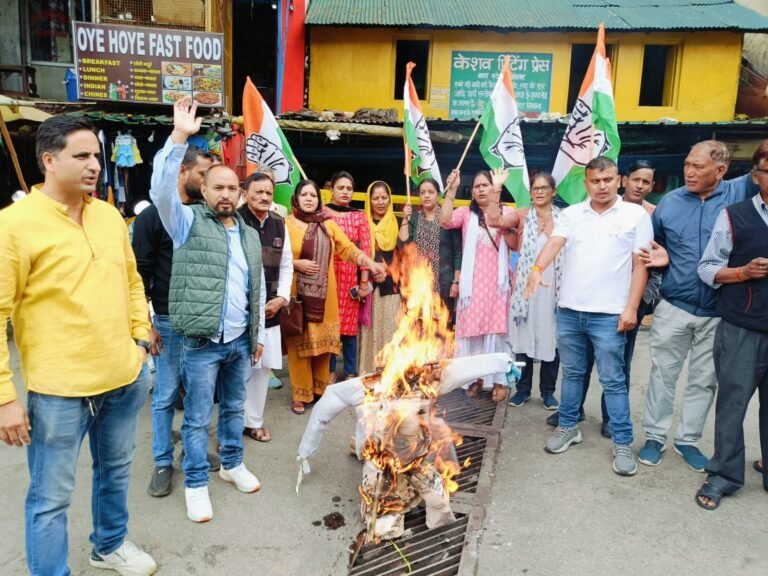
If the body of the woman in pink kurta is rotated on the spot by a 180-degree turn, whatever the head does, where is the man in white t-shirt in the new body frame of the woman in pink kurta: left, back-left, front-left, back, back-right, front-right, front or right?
back-right

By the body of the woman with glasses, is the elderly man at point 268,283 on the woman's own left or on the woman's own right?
on the woman's own right

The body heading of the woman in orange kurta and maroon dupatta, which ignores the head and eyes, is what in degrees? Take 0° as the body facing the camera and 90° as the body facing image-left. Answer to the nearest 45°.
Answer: approximately 0°

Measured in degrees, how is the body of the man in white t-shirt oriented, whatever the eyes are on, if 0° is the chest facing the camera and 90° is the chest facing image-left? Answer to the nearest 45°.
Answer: approximately 0°

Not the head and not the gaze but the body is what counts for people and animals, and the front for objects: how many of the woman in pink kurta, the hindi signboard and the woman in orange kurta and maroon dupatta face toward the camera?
3

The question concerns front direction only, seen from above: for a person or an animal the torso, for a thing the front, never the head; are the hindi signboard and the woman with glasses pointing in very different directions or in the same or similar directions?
same or similar directions

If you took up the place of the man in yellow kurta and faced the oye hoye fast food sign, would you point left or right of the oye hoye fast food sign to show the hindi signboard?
right

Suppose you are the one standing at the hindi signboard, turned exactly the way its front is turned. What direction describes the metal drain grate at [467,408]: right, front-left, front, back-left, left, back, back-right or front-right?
front

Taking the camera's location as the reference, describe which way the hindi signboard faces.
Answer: facing the viewer

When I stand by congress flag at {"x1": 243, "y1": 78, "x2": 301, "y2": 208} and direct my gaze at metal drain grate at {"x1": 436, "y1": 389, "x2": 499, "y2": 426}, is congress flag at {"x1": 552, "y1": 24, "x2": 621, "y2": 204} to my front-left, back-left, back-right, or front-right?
front-left

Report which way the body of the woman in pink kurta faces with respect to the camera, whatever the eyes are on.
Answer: toward the camera

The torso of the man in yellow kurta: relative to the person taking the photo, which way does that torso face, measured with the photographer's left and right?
facing the viewer and to the right of the viewer

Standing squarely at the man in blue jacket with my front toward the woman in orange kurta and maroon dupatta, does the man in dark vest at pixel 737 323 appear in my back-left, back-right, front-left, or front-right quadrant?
back-left

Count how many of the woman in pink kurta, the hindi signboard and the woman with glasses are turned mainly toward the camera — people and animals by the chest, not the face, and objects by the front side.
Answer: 3

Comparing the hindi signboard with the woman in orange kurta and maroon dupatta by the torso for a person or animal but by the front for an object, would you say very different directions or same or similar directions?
same or similar directions

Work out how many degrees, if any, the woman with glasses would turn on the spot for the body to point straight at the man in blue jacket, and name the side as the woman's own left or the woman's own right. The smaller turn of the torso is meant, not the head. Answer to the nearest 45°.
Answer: approximately 45° to the woman's own left

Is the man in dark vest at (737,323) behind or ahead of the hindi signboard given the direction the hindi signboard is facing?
ahead

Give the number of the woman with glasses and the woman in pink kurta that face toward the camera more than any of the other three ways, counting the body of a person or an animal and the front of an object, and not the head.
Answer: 2
